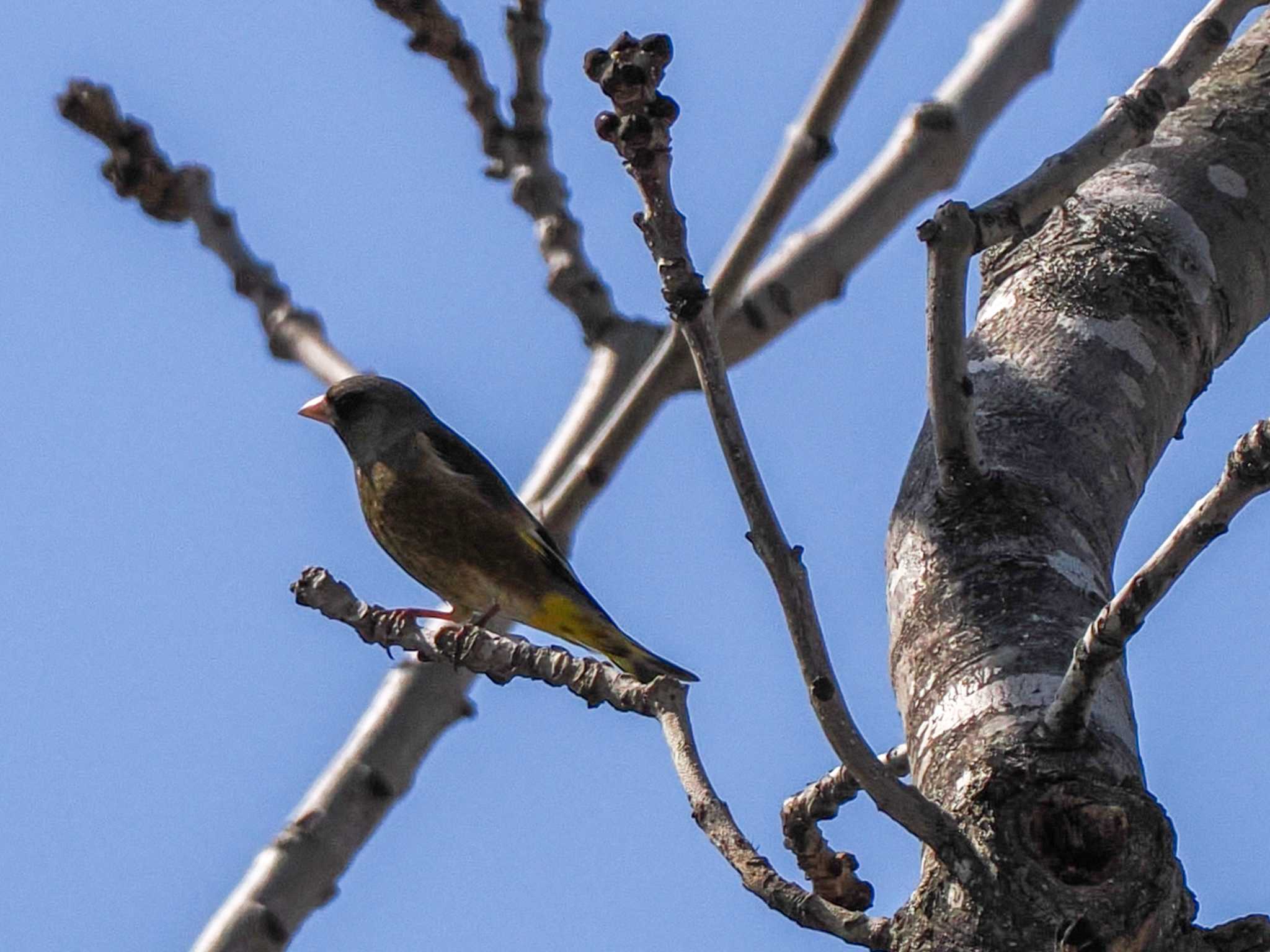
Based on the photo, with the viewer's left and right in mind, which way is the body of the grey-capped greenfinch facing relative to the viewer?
facing to the left of the viewer

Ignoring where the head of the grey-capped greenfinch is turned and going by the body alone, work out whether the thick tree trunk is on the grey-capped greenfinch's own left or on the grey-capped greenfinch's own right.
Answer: on the grey-capped greenfinch's own left

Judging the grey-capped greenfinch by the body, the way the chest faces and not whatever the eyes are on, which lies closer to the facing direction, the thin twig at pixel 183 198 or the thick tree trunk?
the thin twig
